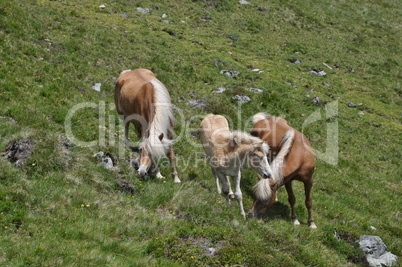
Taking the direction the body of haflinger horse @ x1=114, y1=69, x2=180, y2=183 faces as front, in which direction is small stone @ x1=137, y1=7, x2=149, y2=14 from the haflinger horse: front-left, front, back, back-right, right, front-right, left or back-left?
back-left

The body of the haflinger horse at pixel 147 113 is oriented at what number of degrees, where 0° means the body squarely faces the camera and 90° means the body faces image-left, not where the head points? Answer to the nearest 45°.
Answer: approximately 315°

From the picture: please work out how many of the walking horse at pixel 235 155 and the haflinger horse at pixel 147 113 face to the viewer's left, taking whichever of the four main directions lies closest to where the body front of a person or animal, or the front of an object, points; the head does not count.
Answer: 0

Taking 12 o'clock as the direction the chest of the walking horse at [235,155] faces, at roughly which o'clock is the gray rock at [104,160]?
The gray rock is roughly at 4 o'clock from the walking horse.

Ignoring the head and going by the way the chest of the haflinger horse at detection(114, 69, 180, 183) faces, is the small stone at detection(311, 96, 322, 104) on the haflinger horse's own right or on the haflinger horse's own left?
on the haflinger horse's own left

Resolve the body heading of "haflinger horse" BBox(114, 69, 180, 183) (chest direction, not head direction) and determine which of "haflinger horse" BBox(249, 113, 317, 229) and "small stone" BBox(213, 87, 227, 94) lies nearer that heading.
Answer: the haflinger horse

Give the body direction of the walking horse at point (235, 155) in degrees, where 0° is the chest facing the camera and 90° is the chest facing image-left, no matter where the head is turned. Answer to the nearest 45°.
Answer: approximately 315°
